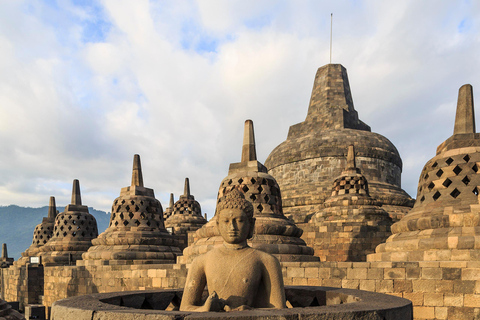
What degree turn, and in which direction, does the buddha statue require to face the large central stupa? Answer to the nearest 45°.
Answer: approximately 180°

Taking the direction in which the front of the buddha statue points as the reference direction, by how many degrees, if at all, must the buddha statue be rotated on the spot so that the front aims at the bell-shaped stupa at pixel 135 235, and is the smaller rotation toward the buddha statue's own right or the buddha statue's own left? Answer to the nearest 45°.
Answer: approximately 180°

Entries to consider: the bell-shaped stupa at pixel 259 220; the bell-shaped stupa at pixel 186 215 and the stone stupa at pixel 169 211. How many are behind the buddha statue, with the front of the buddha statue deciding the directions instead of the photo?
3

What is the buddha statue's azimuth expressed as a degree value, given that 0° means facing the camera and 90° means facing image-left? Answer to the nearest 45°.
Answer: approximately 0°

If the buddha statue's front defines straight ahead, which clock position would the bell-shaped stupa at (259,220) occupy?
The bell-shaped stupa is roughly at 6 o'clock from the buddha statue.

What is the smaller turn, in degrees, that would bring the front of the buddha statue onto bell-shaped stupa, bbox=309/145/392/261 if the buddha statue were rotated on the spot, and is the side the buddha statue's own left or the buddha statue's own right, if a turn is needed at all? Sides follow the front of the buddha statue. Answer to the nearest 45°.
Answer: approximately 180°
